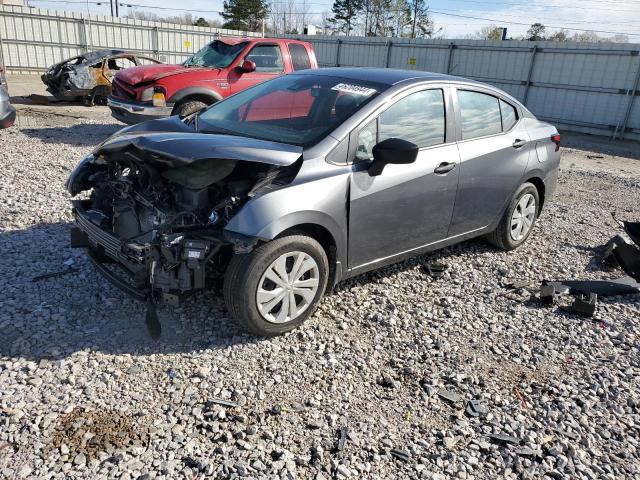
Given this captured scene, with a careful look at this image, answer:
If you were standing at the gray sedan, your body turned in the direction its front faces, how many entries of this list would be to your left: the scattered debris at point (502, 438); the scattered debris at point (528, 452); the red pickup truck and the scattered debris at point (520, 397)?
3

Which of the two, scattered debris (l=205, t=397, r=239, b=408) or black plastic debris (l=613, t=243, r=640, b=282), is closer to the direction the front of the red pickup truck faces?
the scattered debris

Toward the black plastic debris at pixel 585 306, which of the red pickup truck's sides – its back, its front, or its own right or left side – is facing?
left

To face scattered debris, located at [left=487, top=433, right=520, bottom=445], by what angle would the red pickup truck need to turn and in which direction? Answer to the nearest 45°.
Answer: approximately 45° to its left

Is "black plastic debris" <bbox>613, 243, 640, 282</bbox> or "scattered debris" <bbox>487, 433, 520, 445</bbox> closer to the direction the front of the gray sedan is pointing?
the scattered debris

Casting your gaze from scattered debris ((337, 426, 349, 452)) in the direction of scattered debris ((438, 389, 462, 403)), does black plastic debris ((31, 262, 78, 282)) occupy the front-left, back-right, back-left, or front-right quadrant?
back-left

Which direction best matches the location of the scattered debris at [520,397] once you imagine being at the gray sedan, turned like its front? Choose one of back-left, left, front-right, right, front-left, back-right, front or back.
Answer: left

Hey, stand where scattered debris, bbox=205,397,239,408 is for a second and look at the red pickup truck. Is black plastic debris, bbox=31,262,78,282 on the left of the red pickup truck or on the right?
left

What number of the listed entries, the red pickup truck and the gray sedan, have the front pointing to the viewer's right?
0

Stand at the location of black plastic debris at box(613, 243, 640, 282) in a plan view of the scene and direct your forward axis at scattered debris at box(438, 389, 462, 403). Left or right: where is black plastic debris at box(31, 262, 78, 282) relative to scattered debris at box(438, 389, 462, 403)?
right

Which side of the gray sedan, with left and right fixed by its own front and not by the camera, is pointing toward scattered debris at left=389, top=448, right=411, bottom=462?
left

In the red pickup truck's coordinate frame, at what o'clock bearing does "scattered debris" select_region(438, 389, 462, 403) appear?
The scattered debris is roughly at 10 o'clock from the red pickup truck.

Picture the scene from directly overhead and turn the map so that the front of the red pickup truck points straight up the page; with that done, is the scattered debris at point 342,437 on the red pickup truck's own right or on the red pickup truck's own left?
on the red pickup truck's own left
